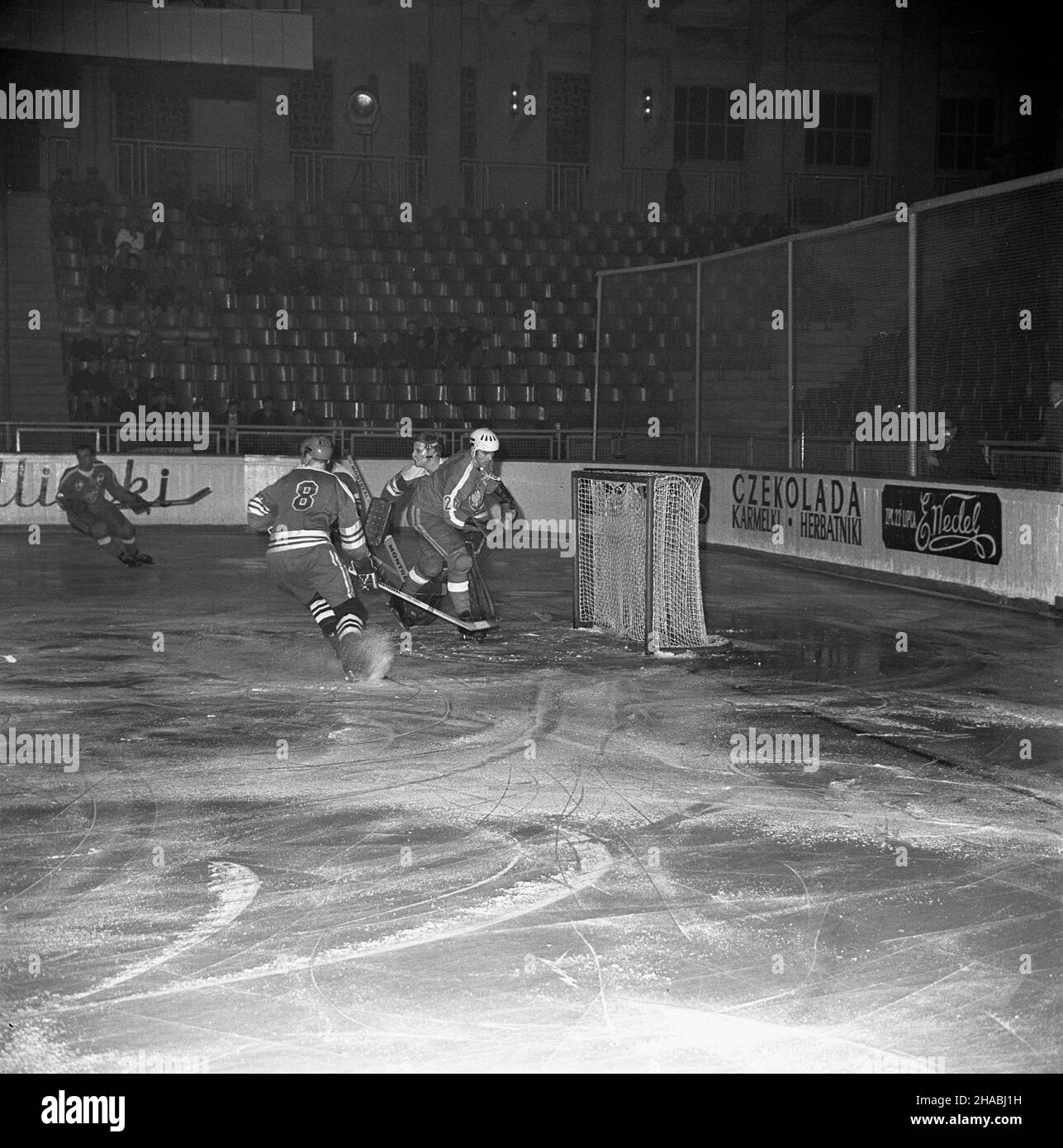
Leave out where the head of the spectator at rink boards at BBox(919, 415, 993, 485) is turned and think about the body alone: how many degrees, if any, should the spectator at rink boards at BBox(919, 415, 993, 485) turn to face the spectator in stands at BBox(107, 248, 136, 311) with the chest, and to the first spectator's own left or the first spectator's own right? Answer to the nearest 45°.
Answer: approximately 90° to the first spectator's own right

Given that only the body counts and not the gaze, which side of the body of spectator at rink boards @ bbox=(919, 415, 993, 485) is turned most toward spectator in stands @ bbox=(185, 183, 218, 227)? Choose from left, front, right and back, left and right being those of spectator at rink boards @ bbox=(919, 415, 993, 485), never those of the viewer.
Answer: right

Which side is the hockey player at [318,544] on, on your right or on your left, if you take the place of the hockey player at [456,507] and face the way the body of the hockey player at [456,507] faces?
on your right

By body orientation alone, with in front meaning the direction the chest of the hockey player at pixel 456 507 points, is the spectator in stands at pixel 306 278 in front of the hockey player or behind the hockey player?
behind

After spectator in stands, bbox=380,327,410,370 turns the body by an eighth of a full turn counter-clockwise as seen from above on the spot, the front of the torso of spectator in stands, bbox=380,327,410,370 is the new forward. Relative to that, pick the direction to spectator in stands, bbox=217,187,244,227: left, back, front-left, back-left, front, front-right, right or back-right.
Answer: back

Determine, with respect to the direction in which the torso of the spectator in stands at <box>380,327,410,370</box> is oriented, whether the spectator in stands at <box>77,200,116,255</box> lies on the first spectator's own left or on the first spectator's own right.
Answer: on the first spectator's own right
